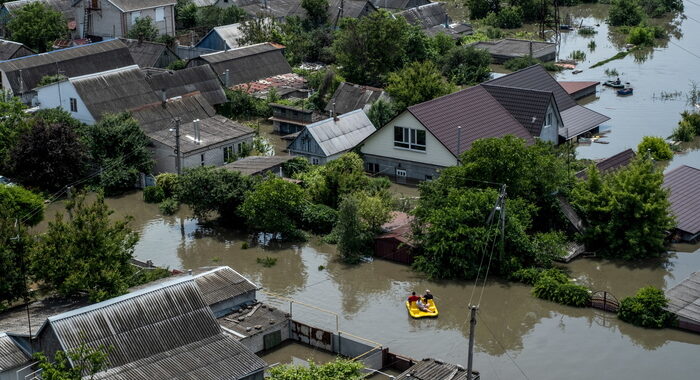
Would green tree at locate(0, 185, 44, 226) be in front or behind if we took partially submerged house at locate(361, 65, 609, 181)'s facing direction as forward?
in front

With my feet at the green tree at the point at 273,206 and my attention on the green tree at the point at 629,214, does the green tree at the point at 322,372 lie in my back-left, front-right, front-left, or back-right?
front-right

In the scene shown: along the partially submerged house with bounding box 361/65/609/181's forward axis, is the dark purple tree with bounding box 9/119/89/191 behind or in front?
in front

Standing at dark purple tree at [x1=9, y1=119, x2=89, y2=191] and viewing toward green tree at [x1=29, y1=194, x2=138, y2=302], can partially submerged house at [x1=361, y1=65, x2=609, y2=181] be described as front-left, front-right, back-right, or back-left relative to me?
front-left

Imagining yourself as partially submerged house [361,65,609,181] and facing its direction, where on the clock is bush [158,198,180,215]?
The bush is roughly at 1 o'clock from the partially submerged house.

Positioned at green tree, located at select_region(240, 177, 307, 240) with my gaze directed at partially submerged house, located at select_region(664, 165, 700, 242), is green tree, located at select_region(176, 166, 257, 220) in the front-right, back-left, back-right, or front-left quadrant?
back-left

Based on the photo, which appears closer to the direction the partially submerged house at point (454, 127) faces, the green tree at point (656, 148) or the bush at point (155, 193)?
the bush

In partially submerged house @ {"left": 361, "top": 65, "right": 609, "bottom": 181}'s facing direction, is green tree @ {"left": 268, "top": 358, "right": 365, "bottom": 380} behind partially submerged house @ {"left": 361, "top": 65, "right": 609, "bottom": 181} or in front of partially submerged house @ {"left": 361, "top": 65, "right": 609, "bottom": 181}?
in front

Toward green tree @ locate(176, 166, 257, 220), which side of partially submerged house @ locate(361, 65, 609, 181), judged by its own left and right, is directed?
front

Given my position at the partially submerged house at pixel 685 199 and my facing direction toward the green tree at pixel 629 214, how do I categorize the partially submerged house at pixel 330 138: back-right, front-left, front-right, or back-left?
front-right

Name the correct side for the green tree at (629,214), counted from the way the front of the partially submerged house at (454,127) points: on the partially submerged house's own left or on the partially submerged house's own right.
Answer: on the partially submerged house's own left

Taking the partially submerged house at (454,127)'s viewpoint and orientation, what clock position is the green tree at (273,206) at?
The green tree is roughly at 12 o'clock from the partially submerged house.

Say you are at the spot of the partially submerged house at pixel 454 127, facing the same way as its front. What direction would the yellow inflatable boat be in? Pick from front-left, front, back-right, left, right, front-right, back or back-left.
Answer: front-left

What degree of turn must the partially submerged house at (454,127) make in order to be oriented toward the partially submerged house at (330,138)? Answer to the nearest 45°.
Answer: approximately 45° to its right

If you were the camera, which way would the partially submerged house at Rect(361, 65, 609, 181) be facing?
facing the viewer and to the left of the viewer
